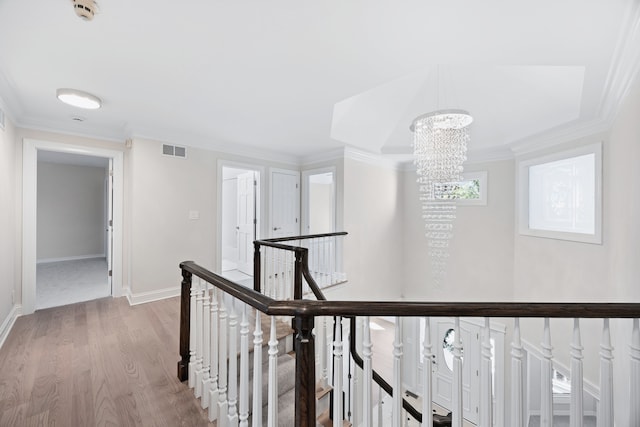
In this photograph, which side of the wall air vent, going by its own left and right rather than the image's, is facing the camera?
front

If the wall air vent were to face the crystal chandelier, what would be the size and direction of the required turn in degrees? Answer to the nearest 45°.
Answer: approximately 45° to its left

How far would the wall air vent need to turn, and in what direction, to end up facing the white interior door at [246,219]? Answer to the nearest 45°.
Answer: approximately 135° to its left

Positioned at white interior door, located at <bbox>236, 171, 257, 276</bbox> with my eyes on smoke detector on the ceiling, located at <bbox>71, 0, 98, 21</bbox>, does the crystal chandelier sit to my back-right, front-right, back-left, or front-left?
front-left

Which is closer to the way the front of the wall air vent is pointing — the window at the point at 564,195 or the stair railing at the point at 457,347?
the stair railing

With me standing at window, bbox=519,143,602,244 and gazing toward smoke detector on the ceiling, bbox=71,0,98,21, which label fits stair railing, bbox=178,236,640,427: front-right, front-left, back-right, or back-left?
front-left

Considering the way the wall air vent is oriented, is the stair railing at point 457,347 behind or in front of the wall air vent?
in front

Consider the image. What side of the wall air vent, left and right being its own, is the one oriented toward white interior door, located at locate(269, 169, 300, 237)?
left

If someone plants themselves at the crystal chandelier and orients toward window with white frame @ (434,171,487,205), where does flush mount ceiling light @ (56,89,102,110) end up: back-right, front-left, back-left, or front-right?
back-left

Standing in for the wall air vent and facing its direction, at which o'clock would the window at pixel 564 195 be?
The window is roughly at 10 o'clock from the wall air vent.

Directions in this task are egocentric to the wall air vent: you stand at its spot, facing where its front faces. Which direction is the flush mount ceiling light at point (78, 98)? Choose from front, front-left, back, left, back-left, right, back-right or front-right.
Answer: front-right

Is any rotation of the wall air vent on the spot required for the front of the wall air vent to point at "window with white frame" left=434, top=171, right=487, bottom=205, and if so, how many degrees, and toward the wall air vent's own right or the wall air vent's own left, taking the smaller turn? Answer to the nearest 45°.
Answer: approximately 90° to the wall air vent's own left

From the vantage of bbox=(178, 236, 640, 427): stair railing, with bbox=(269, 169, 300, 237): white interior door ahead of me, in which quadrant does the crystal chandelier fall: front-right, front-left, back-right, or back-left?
front-right

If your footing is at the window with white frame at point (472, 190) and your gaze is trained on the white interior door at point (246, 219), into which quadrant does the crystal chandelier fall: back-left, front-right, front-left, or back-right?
front-left
